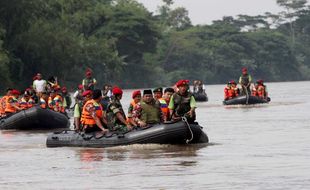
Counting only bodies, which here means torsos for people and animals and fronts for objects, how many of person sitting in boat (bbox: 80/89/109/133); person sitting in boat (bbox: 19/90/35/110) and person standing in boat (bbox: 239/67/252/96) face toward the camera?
2

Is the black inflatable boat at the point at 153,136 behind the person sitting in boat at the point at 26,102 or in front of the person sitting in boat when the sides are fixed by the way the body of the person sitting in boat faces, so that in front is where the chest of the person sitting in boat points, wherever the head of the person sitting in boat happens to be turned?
in front

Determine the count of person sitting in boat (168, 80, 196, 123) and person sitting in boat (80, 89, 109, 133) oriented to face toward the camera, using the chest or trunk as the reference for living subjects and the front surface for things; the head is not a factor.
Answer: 1

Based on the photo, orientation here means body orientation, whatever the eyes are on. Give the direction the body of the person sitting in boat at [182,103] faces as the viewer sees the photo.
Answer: toward the camera

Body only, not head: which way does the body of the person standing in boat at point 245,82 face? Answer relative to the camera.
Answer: toward the camera

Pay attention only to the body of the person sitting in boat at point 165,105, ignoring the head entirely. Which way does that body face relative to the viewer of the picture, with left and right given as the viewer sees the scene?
facing the viewer and to the right of the viewer

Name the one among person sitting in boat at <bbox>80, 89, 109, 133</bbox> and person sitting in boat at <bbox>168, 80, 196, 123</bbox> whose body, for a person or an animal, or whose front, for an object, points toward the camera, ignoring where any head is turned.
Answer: person sitting in boat at <bbox>168, 80, 196, 123</bbox>
